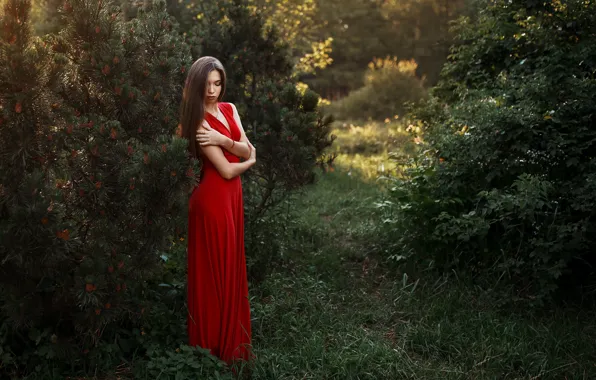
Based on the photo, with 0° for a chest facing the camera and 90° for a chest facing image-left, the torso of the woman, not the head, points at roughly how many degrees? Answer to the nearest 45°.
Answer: approximately 315°

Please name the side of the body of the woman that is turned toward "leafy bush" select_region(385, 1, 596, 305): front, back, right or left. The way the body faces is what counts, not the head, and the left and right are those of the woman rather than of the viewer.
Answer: left
